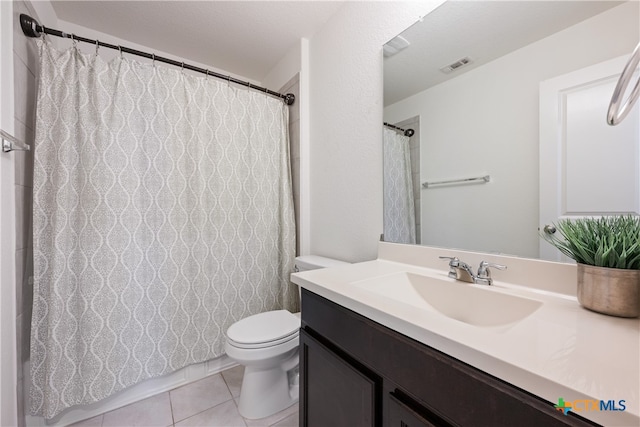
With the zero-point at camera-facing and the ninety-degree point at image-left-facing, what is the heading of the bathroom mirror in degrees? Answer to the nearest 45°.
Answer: approximately 45°

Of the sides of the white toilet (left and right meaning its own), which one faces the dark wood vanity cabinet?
left

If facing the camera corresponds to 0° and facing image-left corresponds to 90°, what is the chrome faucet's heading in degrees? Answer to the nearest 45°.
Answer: approximately 45°
